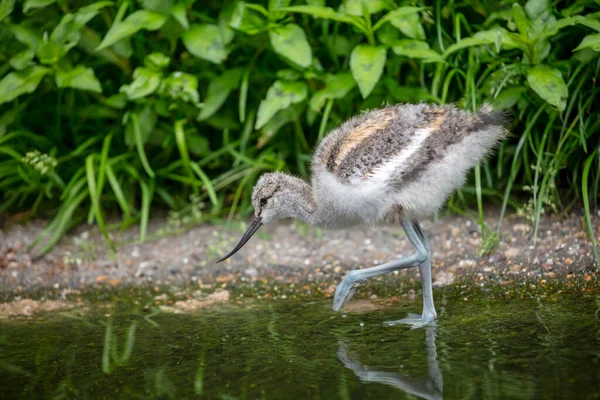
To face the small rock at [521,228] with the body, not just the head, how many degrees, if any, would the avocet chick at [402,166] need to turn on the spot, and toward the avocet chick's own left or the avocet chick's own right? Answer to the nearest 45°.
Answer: approximately 135° to the avocet chick's own right

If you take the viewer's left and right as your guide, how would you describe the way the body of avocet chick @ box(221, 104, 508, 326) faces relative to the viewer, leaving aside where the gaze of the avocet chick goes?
facing to the left of the viewer

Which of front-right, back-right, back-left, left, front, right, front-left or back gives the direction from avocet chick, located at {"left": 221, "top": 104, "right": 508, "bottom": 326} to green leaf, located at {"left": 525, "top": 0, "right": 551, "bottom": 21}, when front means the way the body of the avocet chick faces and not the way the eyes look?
back-right

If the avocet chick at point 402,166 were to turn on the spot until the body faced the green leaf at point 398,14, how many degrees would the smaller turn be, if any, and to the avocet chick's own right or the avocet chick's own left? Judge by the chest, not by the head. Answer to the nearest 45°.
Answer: approximately 90° to the avocet chick's own right

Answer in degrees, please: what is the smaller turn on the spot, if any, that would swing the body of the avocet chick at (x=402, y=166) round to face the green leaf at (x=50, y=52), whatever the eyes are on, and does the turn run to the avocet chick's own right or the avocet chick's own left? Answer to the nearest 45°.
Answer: approximately 45° to the avocet chick's own right

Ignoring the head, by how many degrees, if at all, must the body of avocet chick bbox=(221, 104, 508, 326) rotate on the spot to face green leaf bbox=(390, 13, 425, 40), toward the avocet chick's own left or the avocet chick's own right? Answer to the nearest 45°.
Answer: approximately 90° to the avocet chick's own right

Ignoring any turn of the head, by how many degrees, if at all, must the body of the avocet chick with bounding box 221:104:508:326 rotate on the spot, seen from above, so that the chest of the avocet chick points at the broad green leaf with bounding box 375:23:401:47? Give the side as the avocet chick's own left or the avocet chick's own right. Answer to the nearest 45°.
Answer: approximately 90° to the avocet chick's own right

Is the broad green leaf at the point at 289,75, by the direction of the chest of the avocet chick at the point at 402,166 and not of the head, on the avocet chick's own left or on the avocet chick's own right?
on the avocet chick's own right

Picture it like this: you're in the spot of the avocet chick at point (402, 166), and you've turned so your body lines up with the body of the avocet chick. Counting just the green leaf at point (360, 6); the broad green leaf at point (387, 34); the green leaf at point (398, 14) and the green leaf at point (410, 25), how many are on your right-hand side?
4
